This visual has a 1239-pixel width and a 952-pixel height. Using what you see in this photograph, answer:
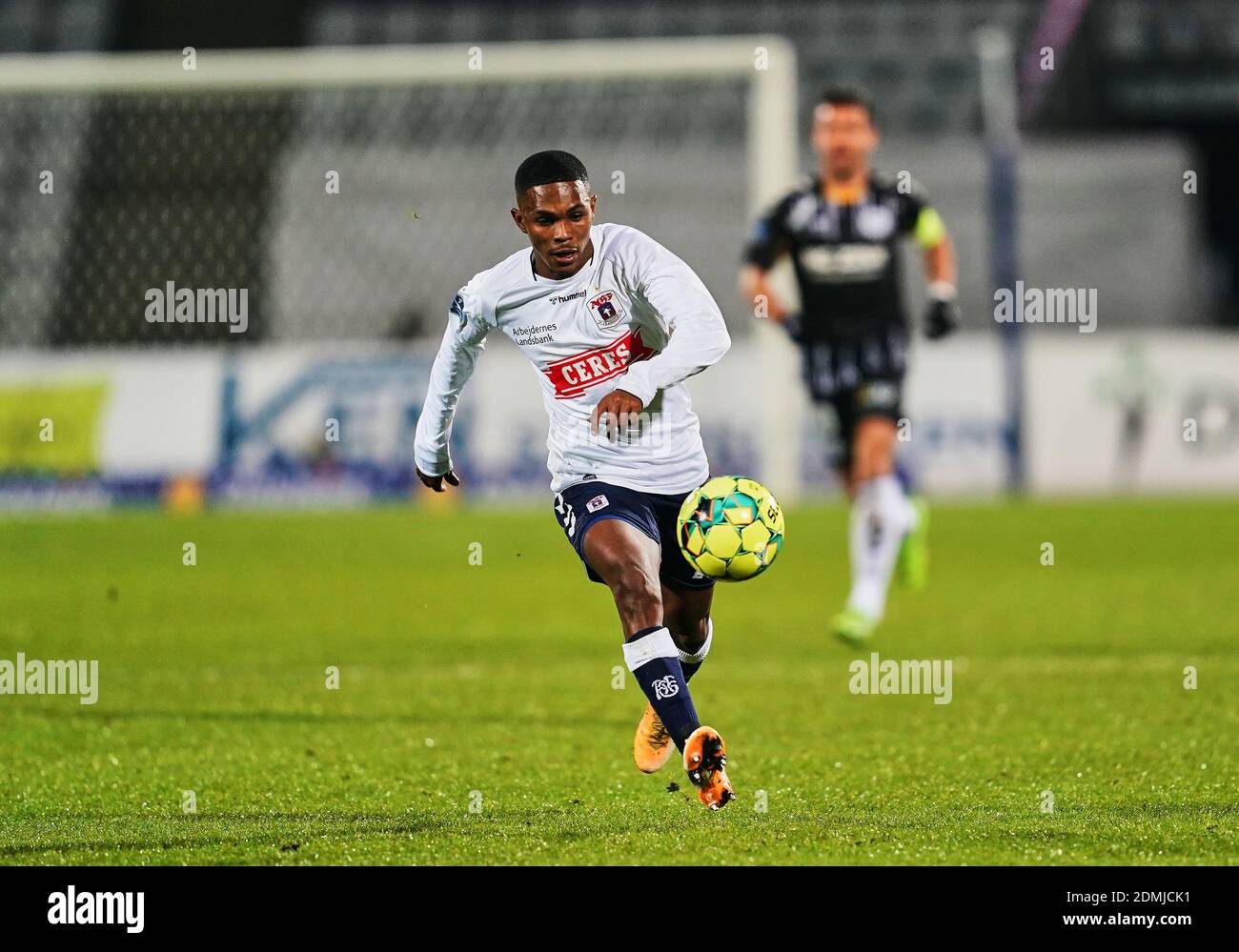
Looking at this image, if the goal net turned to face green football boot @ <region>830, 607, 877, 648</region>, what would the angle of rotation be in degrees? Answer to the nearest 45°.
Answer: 0° — it already faces it

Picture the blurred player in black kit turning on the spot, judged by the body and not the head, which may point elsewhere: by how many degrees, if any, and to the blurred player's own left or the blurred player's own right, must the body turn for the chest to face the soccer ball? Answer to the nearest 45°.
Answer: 0° — they already face it

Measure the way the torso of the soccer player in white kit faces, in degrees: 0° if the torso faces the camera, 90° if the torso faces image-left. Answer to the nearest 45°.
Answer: approximately 0°

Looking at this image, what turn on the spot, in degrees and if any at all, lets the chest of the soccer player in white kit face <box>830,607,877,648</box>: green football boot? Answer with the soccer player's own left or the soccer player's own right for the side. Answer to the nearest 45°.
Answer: approximately 180°

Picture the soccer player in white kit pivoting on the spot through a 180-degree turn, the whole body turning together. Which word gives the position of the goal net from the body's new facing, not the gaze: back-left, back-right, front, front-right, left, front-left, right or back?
front

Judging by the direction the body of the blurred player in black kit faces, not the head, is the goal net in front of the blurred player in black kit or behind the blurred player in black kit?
behind

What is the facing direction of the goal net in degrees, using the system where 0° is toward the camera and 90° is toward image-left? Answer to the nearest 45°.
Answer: approximately 0°

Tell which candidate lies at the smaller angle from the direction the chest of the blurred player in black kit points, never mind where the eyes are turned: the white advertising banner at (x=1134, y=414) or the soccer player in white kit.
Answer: the soccer player in white kit
